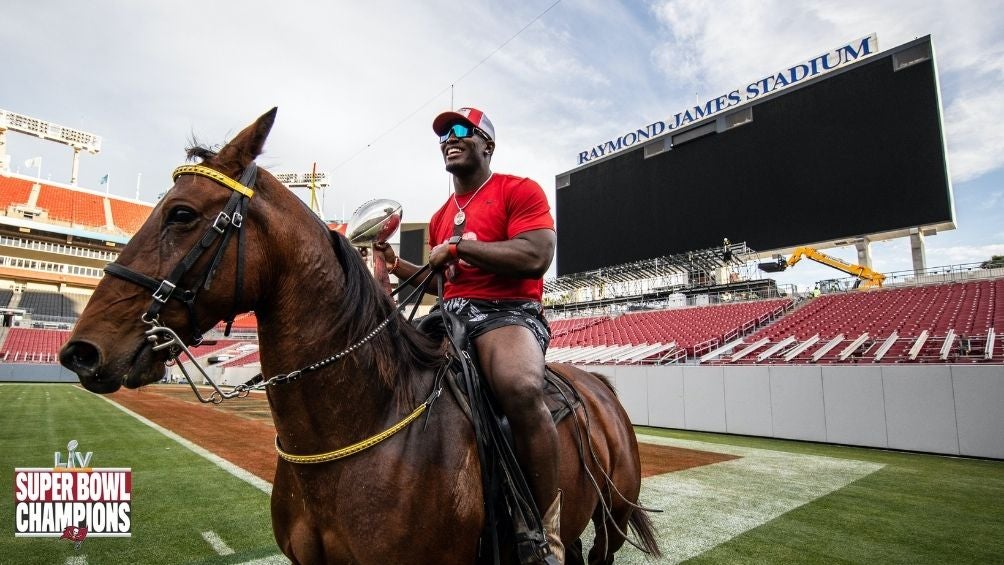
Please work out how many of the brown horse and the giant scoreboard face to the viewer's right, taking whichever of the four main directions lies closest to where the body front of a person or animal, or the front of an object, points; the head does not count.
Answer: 0

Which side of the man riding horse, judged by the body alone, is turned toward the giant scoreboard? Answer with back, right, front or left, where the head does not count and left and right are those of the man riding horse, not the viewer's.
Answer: back

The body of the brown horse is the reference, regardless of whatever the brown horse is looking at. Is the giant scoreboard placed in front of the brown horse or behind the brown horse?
behind

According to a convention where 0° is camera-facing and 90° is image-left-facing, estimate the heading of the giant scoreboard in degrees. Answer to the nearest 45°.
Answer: approximately 45°

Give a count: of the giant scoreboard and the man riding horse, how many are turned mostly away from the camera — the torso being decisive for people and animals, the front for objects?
0

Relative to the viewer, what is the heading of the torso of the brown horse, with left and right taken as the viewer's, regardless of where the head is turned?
facing the viewer and to the left of the viewer

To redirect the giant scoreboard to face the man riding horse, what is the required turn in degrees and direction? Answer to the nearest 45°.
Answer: approximately 45° to its left
